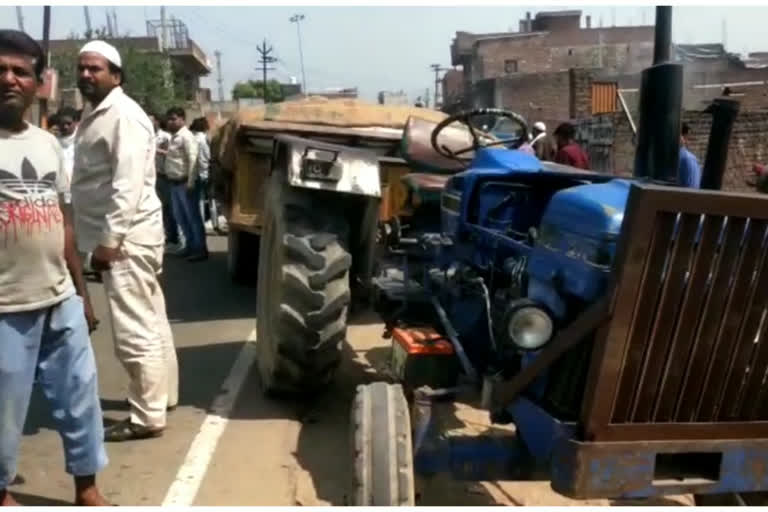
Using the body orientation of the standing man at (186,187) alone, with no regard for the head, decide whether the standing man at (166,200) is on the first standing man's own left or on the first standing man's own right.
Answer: on the first standing man's own right

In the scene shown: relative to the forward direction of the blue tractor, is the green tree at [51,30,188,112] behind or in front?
behind

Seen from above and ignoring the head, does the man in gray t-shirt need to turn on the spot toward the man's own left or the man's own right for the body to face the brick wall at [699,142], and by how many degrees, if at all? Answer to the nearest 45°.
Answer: approximately 135° to the man's own left

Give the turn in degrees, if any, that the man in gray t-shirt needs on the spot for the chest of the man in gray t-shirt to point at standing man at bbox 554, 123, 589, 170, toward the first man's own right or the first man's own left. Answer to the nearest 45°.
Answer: approximately 135° to the first man's own left

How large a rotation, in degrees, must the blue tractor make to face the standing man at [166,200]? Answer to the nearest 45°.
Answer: approximately 180°

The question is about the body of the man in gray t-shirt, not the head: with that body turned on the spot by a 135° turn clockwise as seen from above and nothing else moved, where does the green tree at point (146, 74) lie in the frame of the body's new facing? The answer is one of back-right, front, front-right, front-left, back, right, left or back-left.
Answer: front-right

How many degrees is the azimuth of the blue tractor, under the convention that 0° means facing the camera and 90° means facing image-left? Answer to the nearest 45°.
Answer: approximately 315°

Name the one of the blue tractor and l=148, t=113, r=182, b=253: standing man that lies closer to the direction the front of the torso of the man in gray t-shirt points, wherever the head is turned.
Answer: the blue tractor

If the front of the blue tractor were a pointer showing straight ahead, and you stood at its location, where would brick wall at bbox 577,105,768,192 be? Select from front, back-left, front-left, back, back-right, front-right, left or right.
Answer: back-left
